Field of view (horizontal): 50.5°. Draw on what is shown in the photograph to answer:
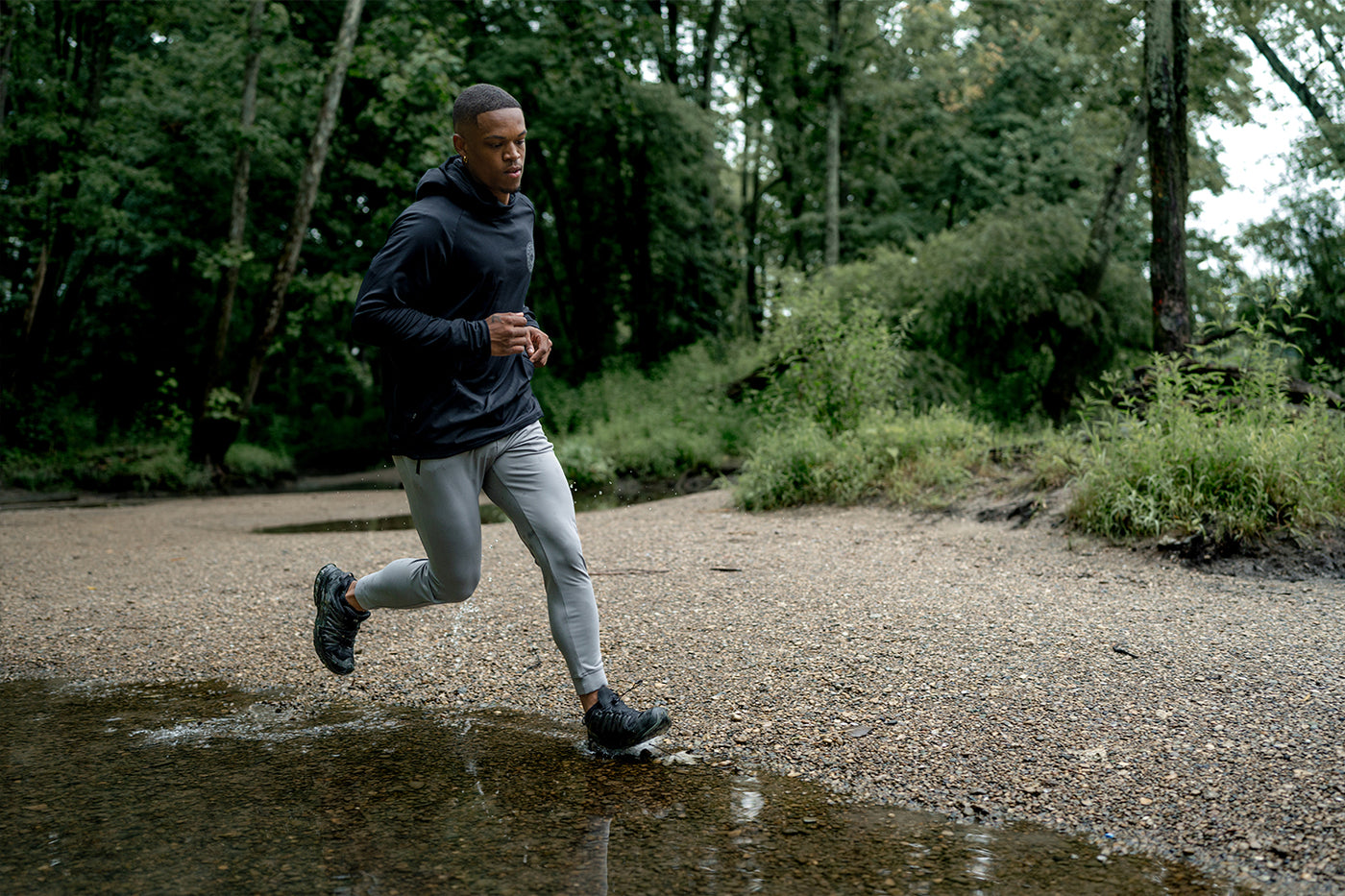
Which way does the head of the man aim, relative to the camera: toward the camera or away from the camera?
toward the camera

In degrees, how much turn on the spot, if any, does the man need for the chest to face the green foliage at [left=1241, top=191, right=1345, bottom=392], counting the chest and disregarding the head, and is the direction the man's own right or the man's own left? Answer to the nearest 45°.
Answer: approximately 90° to the man's own left

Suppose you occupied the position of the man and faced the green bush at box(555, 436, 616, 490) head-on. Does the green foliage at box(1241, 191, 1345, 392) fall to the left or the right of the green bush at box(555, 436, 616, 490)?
right

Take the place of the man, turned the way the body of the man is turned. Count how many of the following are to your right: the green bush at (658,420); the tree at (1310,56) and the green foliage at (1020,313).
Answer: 0

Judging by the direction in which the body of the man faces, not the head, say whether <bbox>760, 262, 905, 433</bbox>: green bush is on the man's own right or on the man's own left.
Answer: on the man's own left

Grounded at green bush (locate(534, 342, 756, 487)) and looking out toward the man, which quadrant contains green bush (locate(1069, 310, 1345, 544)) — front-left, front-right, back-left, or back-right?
front-left

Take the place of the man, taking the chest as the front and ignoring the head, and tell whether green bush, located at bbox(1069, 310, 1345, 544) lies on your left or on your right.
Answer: on your left

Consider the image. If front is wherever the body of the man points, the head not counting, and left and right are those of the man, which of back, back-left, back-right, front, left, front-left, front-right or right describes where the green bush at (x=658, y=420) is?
back-left

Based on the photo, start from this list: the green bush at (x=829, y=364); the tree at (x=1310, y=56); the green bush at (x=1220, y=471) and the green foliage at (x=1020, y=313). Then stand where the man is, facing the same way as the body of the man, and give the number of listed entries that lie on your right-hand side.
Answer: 0

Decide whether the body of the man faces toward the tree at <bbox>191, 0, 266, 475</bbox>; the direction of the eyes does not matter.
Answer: no

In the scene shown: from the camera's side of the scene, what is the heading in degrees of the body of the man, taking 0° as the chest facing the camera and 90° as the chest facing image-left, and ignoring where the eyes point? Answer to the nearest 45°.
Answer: approximately 315°

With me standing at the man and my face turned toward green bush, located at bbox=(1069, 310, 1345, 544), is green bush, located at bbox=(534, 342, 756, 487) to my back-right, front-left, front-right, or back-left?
front-left

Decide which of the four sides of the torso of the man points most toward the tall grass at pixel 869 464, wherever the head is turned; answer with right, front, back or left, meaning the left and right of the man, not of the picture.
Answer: left

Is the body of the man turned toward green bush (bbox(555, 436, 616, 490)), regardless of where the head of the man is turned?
no

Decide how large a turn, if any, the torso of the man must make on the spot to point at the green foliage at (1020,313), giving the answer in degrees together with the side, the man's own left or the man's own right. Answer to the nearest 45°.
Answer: approximately 90° to the man's own left
